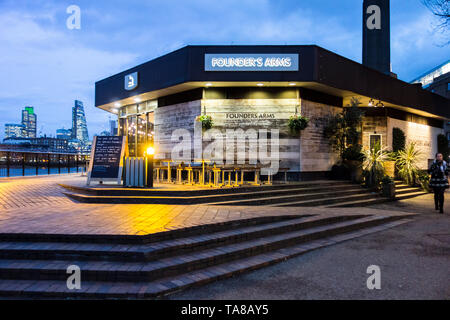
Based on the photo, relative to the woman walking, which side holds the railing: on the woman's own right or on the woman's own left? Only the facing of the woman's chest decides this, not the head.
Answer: on the woman's own right

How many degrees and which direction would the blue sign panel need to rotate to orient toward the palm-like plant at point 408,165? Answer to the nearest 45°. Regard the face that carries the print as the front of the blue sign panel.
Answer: approximately 135° to its left

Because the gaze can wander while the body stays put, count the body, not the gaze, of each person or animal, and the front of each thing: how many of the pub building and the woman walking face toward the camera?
2

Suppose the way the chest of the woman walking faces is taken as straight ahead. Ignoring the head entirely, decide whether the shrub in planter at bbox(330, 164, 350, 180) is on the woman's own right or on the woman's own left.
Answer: on the woman's own right

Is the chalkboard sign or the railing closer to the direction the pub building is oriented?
the chalkboard sign

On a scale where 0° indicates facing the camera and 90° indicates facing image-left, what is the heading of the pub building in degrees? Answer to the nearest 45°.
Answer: approximately 0°

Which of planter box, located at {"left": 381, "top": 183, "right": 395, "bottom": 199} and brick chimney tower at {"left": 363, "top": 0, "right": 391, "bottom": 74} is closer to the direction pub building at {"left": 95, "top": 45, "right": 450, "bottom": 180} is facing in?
the planter box

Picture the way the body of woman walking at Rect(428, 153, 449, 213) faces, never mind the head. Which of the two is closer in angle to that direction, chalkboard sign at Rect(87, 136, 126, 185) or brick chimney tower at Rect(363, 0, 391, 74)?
the chalkboard sign

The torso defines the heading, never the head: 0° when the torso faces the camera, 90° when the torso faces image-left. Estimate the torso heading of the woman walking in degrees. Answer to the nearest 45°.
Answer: approximately 0°
